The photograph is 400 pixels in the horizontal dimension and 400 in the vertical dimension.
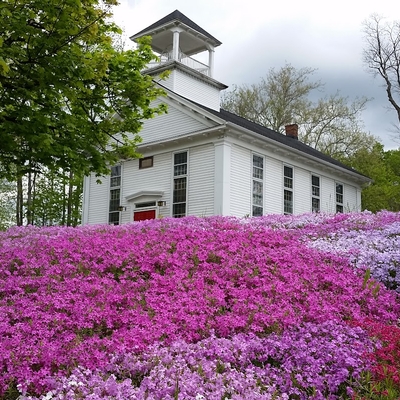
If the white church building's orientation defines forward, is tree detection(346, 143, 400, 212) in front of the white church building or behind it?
behind

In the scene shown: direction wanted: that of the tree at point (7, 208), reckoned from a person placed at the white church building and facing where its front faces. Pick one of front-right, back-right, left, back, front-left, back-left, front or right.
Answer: right

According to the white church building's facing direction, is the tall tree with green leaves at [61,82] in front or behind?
in front

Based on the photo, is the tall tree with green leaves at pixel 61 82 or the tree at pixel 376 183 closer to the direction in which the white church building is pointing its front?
the tall tree with green leaves

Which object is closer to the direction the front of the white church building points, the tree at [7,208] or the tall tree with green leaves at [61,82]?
the tall tree with green leaves
